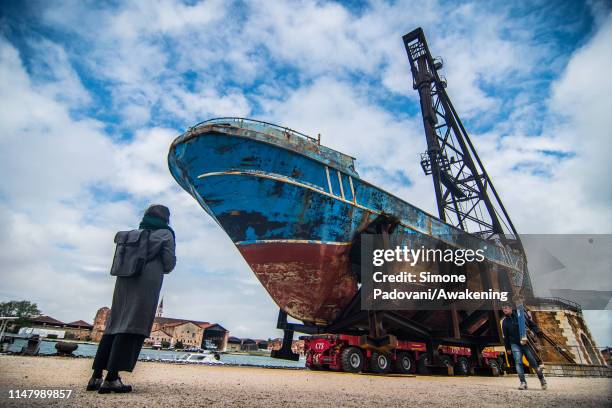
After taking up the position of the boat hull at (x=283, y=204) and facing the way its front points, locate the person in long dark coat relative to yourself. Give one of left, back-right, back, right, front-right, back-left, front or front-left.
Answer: front-left

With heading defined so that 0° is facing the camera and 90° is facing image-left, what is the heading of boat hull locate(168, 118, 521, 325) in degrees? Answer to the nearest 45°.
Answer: approximately 45°
